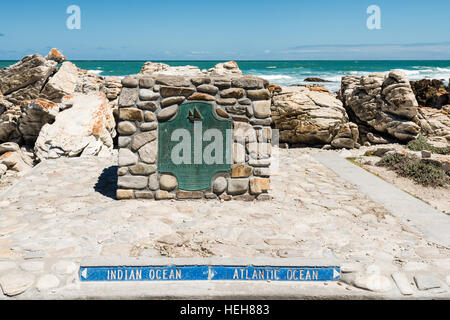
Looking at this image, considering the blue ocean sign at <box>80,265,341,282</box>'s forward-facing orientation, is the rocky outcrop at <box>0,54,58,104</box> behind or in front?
behind

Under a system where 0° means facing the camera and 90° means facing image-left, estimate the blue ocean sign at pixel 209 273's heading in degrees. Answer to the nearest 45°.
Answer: approximately 0°

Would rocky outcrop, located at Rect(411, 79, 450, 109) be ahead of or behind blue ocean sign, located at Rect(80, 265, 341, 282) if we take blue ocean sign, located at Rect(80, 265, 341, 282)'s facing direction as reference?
behind

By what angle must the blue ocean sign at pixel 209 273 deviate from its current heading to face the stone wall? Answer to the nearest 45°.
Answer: approximately 180°

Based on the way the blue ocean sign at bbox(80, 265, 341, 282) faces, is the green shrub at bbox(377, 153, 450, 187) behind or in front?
behind

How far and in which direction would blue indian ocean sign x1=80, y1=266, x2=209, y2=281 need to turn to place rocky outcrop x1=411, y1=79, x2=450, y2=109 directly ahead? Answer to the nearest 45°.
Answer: approximately 135° to its left

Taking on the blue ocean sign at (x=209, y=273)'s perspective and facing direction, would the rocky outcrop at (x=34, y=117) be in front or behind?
behind
